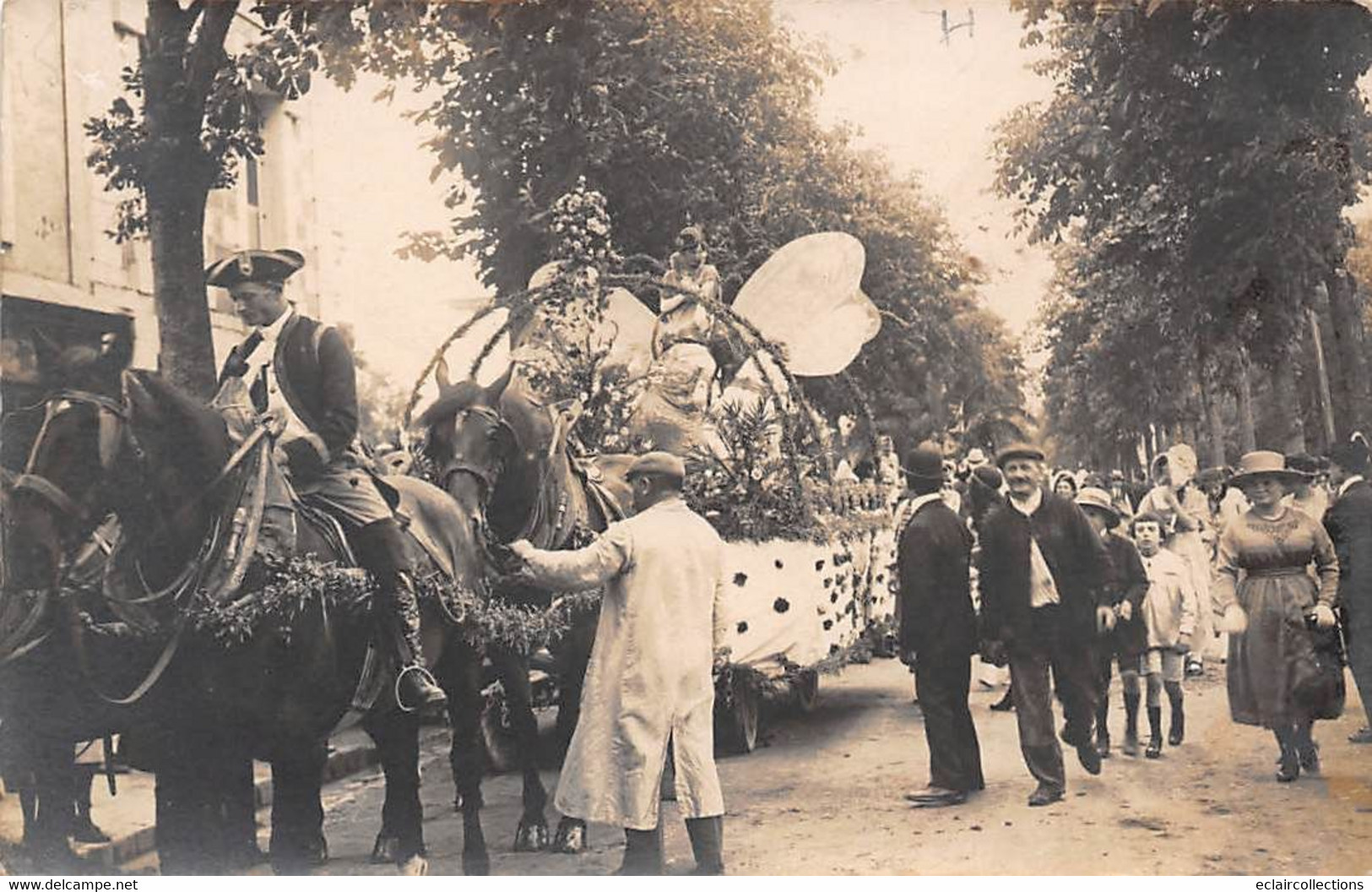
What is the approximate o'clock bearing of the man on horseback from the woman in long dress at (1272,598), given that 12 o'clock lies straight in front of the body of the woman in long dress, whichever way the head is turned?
The man on horseback is roughly at 2 o'clock from the woman in long dress.

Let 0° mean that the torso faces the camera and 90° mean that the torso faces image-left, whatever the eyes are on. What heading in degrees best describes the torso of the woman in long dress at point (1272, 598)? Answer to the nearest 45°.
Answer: approximately 0°

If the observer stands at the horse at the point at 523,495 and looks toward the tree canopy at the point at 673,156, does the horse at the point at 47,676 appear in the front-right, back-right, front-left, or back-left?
back-left

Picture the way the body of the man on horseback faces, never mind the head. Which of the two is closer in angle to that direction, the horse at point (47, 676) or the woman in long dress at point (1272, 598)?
the horse

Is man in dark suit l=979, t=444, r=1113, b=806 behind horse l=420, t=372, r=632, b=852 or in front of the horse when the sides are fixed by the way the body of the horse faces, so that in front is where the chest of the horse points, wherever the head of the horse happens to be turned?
behind

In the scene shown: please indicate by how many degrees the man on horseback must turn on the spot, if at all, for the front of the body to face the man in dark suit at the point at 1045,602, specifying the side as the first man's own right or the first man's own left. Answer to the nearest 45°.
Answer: approximately 135° to the first man's own left
